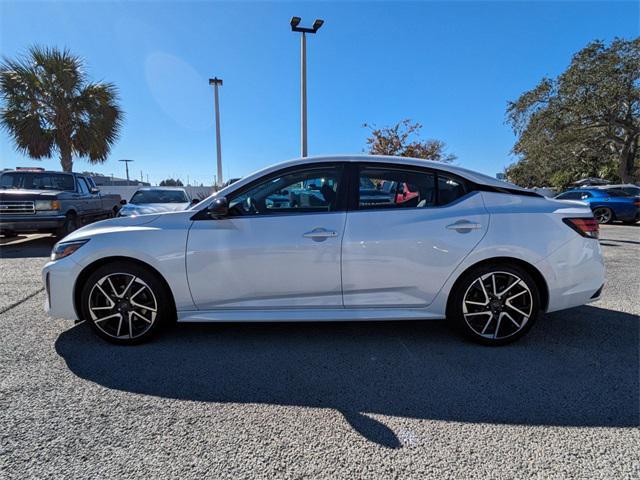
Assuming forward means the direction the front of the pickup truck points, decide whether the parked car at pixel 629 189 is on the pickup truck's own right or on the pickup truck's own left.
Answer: on the pickup truck's own left

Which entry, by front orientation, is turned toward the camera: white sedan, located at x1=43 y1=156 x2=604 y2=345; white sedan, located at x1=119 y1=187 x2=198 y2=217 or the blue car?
white sedan, located at x1=119 y1=187 x2=198 y2=217

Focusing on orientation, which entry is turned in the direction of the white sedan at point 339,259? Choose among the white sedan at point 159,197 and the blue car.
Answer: the white sedan at point 159,197

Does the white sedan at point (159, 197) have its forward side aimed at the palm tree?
no

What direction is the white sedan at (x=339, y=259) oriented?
to the viewer's left

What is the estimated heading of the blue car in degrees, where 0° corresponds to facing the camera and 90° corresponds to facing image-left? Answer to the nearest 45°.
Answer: approximately 135°

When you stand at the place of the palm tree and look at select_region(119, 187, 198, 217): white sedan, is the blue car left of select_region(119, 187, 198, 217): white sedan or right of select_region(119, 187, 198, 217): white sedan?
left

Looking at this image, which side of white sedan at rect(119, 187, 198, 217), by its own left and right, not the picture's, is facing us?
front

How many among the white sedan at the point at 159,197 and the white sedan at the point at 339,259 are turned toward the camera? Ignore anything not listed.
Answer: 1

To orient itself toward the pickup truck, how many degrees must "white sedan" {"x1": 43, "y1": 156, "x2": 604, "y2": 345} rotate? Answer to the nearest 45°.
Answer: approximately 45° to its right

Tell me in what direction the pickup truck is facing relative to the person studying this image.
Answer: facing the viewer and to the left of the viewer

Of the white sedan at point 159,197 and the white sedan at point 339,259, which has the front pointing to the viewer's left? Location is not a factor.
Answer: the white sedan at point 339,259

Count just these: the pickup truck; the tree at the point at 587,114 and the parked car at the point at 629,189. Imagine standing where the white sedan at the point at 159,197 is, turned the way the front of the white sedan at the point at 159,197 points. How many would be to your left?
2

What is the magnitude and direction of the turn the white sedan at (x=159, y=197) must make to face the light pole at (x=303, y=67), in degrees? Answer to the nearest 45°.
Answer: approximately 90° to its left

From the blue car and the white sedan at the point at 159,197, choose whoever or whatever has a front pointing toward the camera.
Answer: the white sedan

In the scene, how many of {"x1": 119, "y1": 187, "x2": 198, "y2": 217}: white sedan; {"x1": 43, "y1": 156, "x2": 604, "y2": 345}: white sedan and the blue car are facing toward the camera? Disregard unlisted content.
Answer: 1
